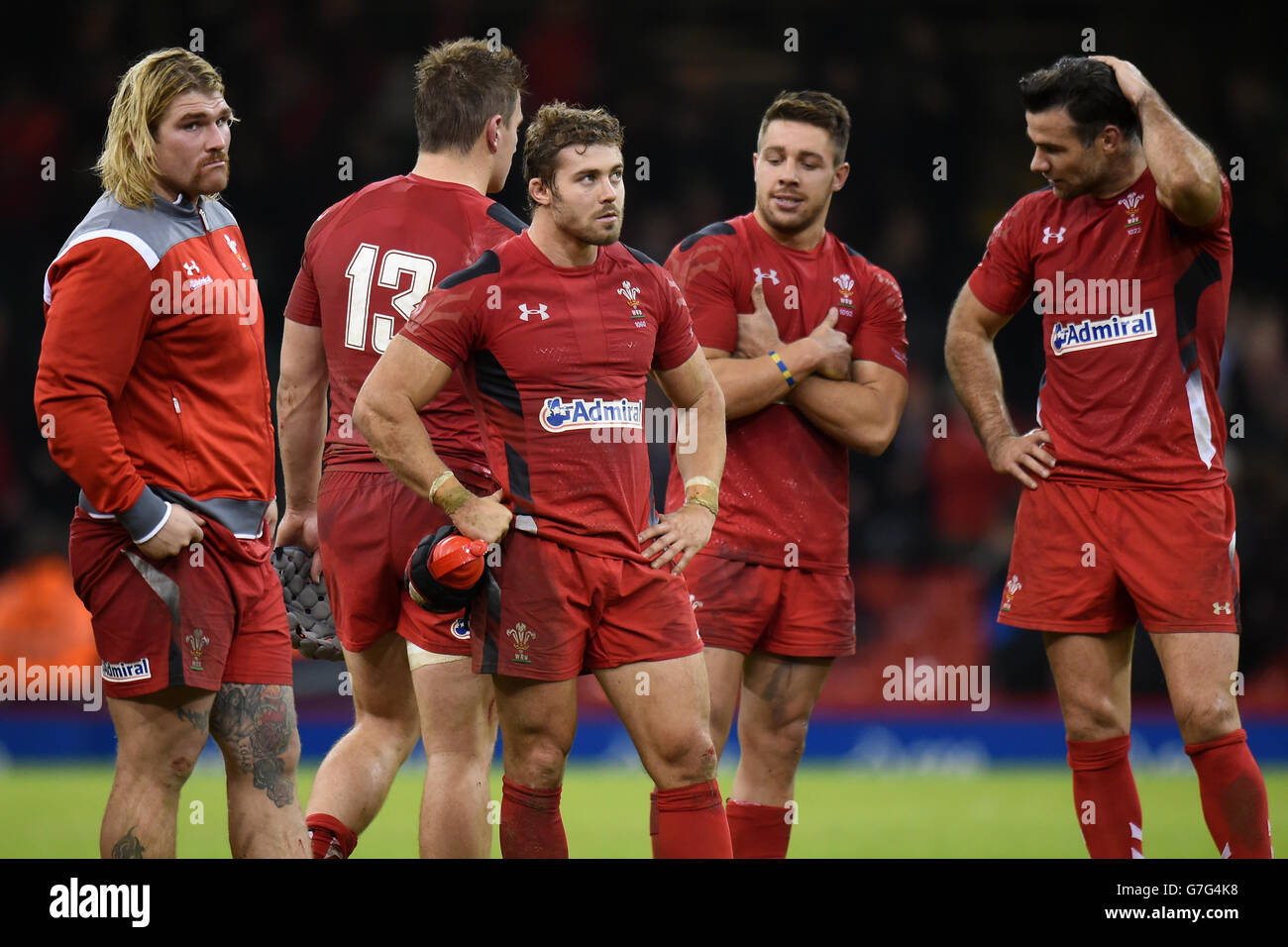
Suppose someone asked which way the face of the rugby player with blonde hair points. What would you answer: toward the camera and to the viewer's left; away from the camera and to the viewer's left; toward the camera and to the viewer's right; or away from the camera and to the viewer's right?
toward the camera and to the viewer's right

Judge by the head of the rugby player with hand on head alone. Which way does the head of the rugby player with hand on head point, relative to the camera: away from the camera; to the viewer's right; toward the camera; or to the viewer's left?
to the viewer's left

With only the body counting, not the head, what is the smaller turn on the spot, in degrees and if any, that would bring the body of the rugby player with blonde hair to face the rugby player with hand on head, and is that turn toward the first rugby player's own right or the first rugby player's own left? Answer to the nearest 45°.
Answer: approximately 45° to the first rugby player's own left

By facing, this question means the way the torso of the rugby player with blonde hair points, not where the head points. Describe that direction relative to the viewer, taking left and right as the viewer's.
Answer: facing the viewer and to the right of the viewer
